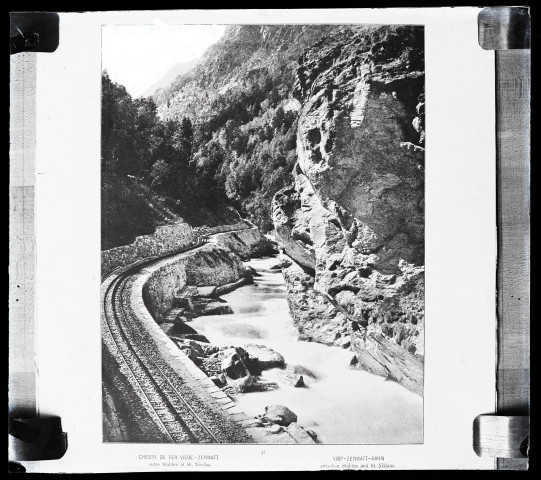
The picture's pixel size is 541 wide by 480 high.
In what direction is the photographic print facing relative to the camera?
toward the camera
